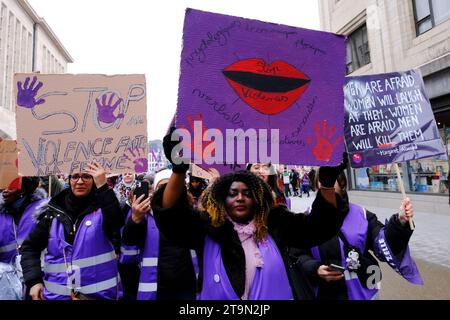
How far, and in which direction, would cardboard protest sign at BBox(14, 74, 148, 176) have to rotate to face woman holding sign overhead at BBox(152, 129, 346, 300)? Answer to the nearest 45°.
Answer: approximately 45° to its left

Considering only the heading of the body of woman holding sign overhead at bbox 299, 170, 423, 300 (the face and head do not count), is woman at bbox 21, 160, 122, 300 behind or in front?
in front

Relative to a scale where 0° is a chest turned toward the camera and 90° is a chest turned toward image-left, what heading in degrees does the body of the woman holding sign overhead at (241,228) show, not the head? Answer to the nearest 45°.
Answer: approximately 0°

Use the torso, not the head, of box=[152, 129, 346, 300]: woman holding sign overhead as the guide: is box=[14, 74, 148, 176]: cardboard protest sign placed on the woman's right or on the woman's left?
on the woman's right

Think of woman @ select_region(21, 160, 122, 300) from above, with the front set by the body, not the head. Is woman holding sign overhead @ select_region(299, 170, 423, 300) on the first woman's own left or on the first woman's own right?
on the first woman's own left

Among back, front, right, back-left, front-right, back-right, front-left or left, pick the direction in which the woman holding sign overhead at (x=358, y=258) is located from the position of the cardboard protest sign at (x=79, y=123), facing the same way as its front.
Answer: front-left

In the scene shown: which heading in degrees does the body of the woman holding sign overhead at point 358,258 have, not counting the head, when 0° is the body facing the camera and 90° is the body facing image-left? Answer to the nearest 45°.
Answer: approximately 45°

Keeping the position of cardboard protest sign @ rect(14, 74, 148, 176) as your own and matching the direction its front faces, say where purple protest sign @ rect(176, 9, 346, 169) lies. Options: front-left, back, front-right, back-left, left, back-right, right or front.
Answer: front-left

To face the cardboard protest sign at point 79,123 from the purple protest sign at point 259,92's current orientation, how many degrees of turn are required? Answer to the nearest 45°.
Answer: approximately 90° to its right
